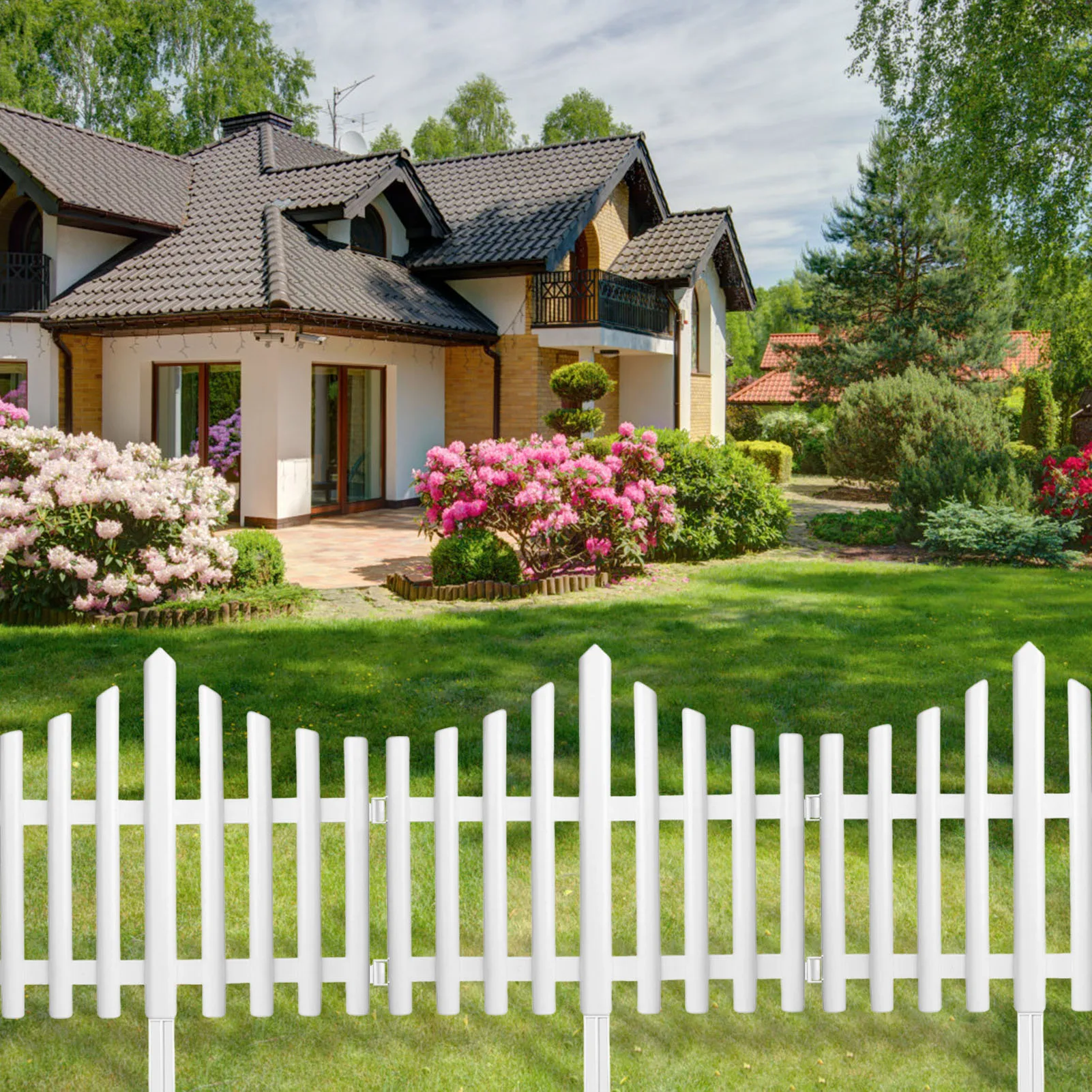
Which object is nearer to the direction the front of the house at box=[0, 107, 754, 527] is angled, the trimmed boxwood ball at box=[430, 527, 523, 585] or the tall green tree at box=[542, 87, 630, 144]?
the trimmed boxwood ball

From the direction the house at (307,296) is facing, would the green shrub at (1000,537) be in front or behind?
in front

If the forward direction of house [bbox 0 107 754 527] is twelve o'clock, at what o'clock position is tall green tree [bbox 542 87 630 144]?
The tall green tree is roughly at 8 o'clock from the house.

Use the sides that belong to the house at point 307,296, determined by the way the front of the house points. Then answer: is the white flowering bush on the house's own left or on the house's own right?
on the house's own right

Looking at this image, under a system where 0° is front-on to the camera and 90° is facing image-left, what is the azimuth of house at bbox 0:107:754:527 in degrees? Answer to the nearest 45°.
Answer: approximately 315°

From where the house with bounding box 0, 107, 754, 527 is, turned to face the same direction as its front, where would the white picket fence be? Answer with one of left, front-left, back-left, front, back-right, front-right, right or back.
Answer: front-right

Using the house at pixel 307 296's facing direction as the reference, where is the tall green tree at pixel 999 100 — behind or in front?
in front

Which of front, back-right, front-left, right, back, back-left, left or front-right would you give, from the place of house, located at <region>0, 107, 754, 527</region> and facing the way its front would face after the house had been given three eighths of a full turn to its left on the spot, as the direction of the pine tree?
front-right

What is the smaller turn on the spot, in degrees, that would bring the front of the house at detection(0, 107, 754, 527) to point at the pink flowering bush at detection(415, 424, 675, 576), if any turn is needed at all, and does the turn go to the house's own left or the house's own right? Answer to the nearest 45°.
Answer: approximately 45° to the house's own right
